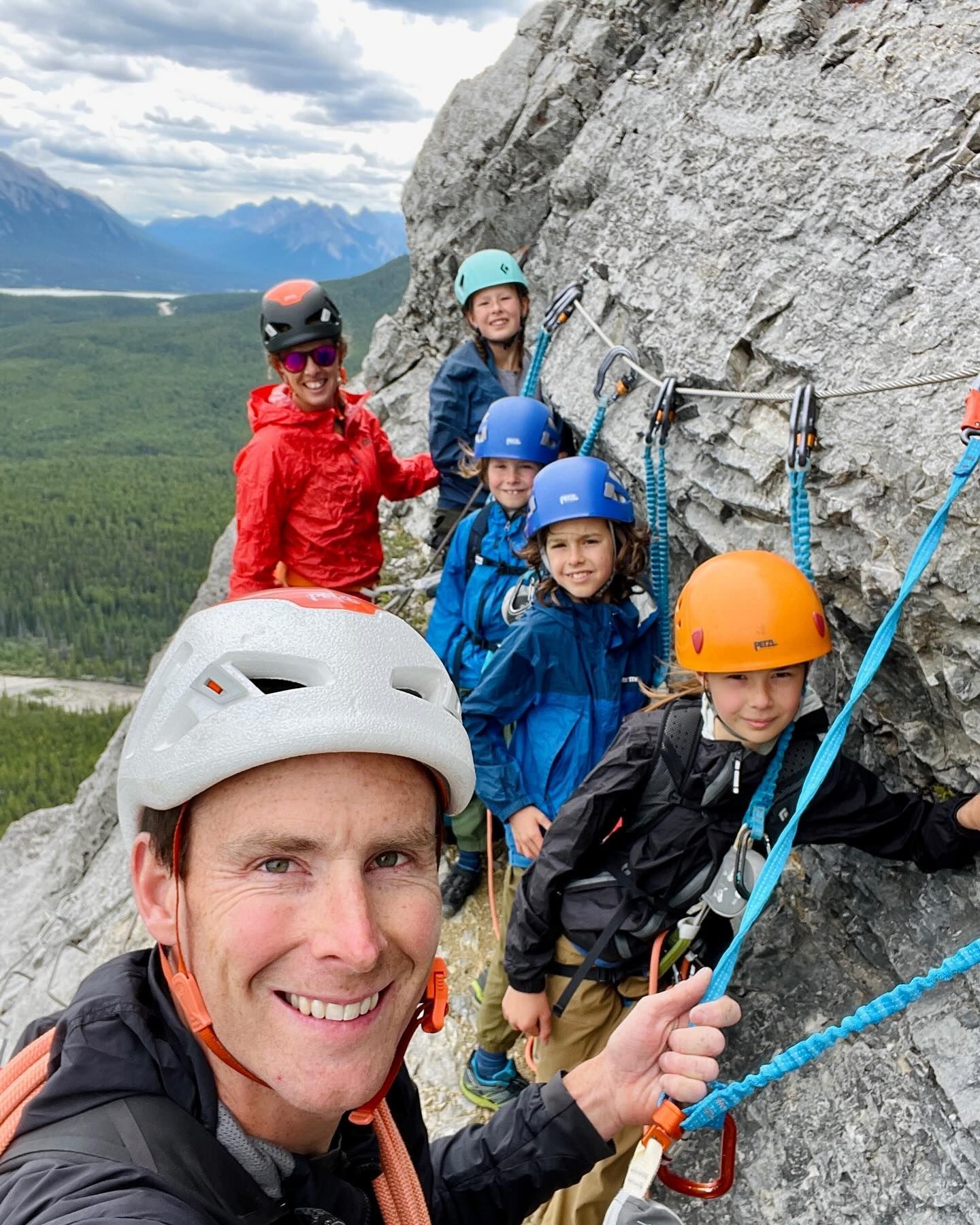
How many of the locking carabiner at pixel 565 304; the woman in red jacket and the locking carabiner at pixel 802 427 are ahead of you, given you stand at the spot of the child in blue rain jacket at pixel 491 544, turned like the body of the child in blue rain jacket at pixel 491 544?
1

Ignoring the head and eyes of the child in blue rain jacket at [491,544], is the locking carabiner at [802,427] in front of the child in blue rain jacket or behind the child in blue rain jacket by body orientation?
in front

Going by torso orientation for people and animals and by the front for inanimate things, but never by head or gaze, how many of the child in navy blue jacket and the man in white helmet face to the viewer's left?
0

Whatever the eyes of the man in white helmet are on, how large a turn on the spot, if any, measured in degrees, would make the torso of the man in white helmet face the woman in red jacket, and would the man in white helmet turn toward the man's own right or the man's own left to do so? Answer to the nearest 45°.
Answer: approximately 135° to the man's own left

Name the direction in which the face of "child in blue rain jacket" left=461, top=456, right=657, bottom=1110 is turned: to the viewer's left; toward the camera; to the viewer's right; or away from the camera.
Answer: toward the camera

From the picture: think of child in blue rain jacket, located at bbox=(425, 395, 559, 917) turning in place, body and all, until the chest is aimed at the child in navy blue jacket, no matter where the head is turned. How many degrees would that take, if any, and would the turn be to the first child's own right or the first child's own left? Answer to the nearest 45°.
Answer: approximately 135° to the first child's own left

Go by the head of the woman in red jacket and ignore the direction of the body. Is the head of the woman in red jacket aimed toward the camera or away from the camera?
toward the camera

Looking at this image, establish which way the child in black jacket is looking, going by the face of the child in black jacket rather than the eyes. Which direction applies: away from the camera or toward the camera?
toward the camera

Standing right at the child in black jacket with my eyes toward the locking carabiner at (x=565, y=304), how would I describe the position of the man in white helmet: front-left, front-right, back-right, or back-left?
back-left

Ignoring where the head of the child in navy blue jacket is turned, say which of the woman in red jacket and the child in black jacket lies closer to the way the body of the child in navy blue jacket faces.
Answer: the child in black jacket

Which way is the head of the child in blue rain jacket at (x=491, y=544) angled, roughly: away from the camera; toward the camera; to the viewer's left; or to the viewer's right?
toward the camera

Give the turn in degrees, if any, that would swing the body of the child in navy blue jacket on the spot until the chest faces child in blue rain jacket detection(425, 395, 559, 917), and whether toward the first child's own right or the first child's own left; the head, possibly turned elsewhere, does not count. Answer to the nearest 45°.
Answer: approximately 45° to the first child's own right

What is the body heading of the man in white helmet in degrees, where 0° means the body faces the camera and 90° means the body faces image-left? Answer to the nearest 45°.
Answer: approximately 315°

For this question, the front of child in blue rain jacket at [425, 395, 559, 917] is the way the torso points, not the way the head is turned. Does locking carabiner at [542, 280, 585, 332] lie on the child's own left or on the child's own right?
on the child's own left

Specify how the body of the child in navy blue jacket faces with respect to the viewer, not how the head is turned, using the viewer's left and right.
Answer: facing the viewer and to the right of the viewer
